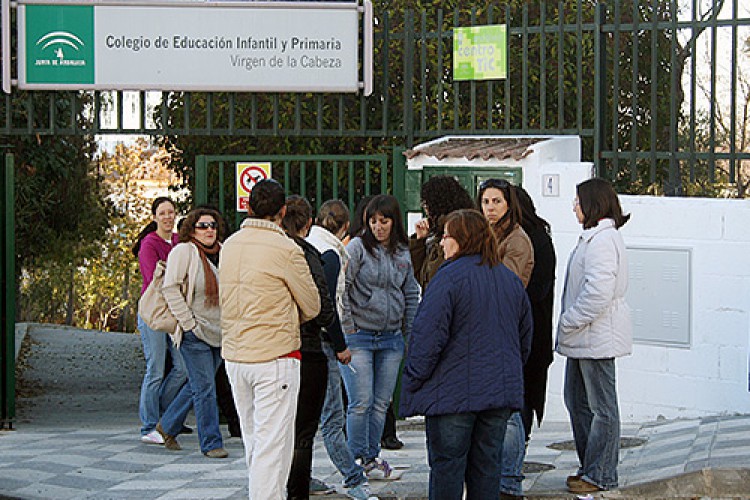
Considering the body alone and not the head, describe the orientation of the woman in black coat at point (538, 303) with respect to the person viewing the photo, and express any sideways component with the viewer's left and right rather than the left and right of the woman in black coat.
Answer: facing to the left of the viewer

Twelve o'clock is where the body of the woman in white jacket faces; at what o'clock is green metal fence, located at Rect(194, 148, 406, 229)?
The green metal fence is roughly at 2 o'clock from the woman in white jacket.

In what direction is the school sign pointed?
toward the camera

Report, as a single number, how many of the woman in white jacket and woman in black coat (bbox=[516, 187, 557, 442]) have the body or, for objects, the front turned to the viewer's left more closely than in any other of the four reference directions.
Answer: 2

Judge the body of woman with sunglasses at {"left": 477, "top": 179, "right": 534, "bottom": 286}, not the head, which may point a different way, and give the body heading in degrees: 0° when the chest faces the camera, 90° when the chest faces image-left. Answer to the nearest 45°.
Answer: approximately 45°

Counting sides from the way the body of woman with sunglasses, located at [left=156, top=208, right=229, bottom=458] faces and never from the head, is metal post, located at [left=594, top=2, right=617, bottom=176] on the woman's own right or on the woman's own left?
on the woman's own left

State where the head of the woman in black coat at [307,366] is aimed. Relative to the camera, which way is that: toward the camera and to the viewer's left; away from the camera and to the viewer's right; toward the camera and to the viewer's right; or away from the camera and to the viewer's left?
away from the camera and to the viewer's right

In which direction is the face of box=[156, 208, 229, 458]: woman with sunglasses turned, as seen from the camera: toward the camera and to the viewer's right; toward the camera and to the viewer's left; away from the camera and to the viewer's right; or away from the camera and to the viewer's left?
toward the camera and to the viewer's right

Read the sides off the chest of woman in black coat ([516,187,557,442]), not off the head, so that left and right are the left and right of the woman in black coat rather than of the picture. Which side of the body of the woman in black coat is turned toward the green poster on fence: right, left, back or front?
right

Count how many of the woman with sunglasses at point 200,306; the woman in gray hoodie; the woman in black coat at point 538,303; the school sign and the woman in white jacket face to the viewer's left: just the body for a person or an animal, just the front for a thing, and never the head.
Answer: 2

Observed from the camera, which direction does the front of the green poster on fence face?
facing the viewer

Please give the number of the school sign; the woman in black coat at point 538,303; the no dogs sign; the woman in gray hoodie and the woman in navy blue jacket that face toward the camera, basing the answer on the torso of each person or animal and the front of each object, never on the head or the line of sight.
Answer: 3

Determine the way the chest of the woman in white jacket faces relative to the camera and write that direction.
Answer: to the viewer's left

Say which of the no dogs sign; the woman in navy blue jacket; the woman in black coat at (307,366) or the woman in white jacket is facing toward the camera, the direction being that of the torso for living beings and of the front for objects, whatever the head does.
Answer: the no dogs sign

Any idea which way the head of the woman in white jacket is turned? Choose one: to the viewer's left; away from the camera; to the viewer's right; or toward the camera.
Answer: to the viewer's left

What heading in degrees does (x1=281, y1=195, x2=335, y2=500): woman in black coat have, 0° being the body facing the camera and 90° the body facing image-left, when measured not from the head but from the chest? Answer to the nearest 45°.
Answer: approximately 225°
